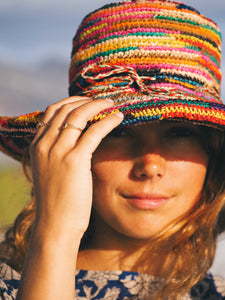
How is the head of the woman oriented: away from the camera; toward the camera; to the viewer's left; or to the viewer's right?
toward the camera

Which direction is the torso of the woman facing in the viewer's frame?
toward the camera
